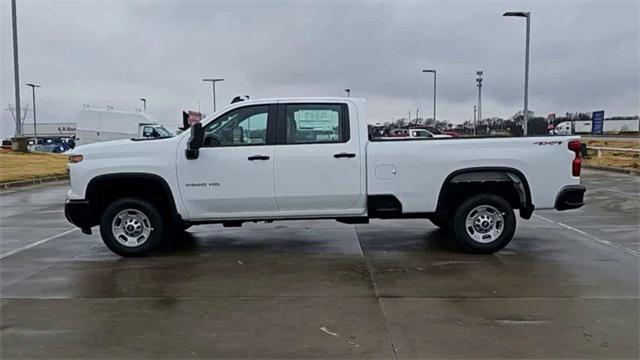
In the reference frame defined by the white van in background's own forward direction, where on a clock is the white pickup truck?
The white pickup truck is roughly at 3 o'clock from the white van in background.

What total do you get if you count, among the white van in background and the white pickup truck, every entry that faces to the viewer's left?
1

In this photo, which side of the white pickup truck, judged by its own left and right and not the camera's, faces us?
left

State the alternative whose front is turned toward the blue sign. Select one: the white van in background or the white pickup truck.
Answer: the white van in background

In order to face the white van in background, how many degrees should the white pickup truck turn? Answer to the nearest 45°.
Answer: approximately 45° to its right

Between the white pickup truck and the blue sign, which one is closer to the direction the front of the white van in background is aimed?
the blue sign

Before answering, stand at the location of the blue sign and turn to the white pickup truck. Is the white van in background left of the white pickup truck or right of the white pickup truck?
right

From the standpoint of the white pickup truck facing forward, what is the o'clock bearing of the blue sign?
The blue sign is roughly at 4 o'clock from the white pickup truck.

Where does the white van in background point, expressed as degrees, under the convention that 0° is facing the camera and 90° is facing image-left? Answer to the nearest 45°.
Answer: approximately 270°

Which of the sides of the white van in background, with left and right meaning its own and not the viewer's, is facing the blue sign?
front

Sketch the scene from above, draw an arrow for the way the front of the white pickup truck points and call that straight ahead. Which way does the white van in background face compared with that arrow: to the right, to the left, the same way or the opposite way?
the opposite way
